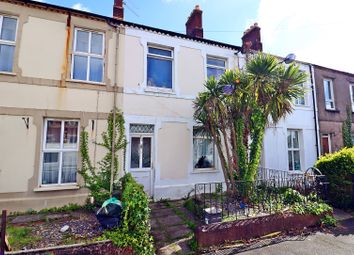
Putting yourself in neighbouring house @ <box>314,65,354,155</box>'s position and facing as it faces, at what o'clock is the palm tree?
The palm tree is roughly at 2 o'clock from the neighbouring house.

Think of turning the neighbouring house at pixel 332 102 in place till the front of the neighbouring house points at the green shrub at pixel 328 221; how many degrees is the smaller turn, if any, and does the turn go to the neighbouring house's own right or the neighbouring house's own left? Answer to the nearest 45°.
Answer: approximately 45° to the neighbouring house's own right

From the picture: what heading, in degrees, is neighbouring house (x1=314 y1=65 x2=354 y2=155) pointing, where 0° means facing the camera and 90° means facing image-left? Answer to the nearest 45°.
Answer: approximately 315°

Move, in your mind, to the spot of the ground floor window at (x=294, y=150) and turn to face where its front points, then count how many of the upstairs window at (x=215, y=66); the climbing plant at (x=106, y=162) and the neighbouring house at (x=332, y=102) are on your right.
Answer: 2

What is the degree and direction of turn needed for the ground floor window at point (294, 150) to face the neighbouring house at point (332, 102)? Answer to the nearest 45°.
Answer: approximately 90° to its left

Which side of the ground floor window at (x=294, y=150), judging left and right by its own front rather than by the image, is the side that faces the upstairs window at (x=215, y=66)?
right

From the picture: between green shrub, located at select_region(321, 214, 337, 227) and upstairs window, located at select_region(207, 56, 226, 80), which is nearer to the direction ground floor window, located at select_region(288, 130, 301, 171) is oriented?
the green shrub

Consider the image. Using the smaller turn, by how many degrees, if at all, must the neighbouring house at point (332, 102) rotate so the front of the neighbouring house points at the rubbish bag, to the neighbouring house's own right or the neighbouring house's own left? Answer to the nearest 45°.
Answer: approximately 45° to the neighbouring house's own right

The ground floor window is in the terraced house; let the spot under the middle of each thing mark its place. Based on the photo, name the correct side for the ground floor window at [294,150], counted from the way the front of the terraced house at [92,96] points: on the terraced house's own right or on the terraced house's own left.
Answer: on the terraced house's own left
